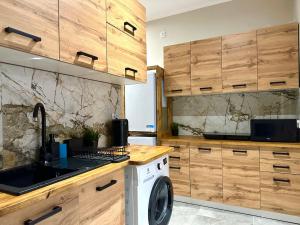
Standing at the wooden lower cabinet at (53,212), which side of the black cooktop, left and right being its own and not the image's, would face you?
front

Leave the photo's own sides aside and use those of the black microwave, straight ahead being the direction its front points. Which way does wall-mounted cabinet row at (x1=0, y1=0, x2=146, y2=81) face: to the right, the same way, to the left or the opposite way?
to the left

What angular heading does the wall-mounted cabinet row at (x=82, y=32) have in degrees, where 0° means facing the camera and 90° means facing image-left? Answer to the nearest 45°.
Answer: approximately 315°

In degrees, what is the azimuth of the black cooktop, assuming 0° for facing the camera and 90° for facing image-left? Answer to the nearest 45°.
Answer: approximately 0°

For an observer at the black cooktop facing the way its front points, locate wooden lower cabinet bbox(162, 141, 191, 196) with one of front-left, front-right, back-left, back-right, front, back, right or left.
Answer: right

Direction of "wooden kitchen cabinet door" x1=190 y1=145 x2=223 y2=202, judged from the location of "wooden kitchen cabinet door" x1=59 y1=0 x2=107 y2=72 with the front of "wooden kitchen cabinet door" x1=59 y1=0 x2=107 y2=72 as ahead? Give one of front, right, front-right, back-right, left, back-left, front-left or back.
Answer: left

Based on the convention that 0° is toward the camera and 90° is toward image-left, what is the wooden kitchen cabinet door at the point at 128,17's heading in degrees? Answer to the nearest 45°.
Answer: approximately 315°

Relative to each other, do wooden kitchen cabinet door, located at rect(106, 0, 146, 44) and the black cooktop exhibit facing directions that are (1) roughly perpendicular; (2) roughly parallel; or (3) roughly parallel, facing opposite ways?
roughly perpendicular

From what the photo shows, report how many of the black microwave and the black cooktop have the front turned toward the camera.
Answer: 2
